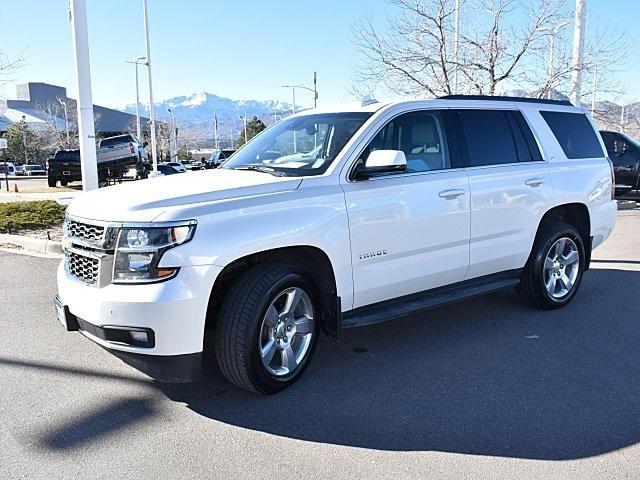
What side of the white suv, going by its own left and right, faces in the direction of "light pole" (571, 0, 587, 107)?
back

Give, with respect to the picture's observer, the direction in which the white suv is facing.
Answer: facing the viewer and to the left of the viewer

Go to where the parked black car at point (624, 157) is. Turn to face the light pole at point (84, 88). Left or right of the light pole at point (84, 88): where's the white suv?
left

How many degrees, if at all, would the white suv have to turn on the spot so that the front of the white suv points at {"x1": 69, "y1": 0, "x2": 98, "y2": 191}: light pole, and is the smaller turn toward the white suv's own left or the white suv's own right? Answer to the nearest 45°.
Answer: approximately 90° to the white suv's own right

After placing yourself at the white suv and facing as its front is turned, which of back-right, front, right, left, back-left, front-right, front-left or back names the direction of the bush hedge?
right

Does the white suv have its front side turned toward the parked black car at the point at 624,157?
no
